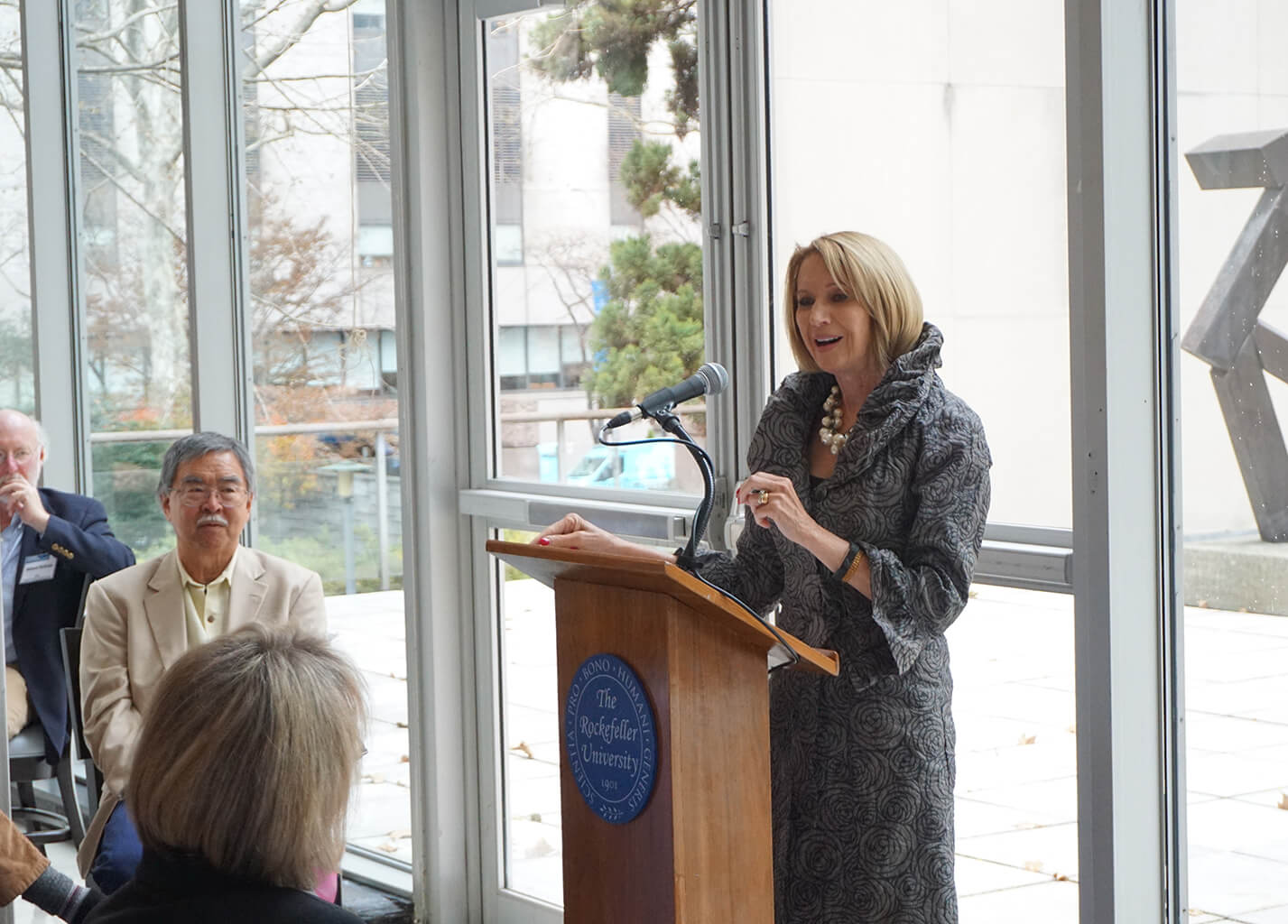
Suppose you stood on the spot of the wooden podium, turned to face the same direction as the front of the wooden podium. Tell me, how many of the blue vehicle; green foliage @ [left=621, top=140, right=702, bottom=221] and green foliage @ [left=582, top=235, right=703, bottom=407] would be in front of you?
0

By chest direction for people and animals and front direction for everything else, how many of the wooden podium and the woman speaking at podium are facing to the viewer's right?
0

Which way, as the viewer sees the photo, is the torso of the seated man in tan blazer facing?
toward the camera

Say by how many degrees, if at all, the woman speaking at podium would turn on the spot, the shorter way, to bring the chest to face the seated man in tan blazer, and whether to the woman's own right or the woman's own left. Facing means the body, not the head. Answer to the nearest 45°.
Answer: approximately 90° to the woman's own right

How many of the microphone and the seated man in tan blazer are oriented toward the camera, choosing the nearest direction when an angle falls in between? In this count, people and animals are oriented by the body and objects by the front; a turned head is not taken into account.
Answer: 1

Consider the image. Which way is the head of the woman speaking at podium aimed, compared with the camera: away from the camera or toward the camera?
toward the camera

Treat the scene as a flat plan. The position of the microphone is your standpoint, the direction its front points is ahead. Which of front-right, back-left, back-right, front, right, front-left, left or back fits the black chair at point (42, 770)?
back-left

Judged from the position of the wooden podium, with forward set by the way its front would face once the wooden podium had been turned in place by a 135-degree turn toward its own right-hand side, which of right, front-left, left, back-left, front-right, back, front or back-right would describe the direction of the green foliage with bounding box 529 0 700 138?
front

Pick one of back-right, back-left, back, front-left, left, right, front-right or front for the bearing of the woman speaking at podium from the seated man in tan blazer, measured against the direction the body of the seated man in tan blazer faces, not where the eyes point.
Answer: front-left

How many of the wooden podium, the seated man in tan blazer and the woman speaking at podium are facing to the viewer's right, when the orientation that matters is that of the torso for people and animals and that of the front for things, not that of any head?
0

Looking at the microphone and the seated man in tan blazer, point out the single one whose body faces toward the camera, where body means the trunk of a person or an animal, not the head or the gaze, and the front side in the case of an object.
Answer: the seated man in tan blazer

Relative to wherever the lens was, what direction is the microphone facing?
facing to the right of the viewer

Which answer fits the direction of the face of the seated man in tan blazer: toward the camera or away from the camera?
toward the camera

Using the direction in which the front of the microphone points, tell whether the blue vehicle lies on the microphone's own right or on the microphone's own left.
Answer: on the microphone's own left

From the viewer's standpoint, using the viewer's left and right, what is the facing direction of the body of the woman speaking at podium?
facing the viewer and to the left of the viewer

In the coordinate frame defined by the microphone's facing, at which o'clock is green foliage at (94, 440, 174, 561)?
The green foliage is roughly at 8 o'clock from the microphone.
